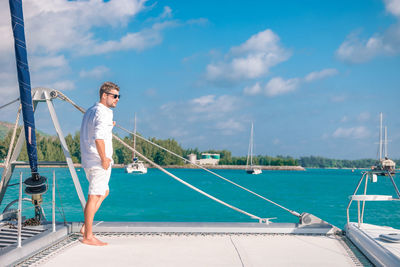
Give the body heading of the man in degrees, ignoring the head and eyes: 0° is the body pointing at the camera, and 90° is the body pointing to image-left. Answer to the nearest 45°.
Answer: approximately 270°

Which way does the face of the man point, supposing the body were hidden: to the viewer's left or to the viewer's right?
to the viewer's right
